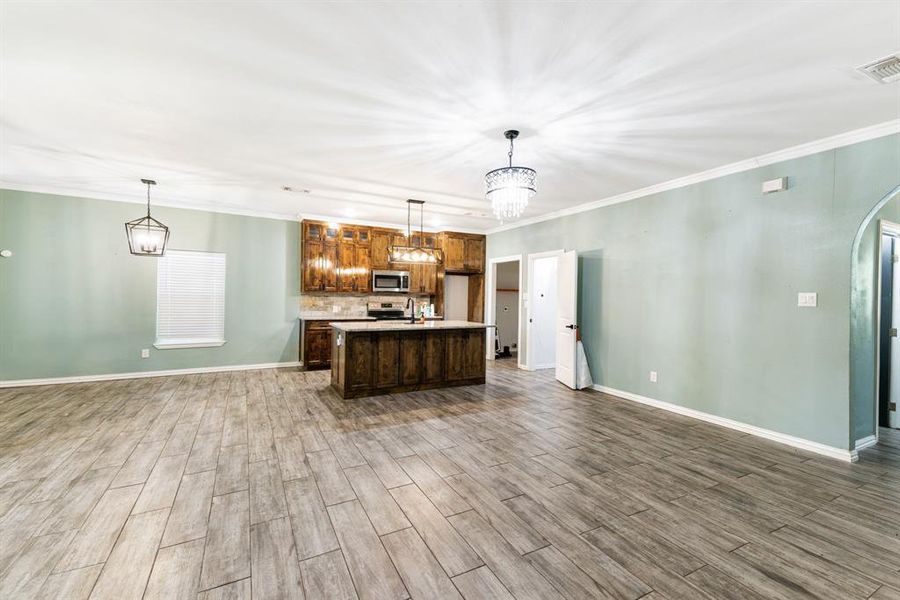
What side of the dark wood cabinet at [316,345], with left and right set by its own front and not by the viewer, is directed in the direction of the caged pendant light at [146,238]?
right

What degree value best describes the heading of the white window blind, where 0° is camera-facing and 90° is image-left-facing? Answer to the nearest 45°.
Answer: approximately 0°

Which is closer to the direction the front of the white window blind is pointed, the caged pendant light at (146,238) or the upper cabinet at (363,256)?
the caged pendant light

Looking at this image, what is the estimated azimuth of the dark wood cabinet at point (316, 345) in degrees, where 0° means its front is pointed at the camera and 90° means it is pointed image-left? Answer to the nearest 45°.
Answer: approximately 0°
